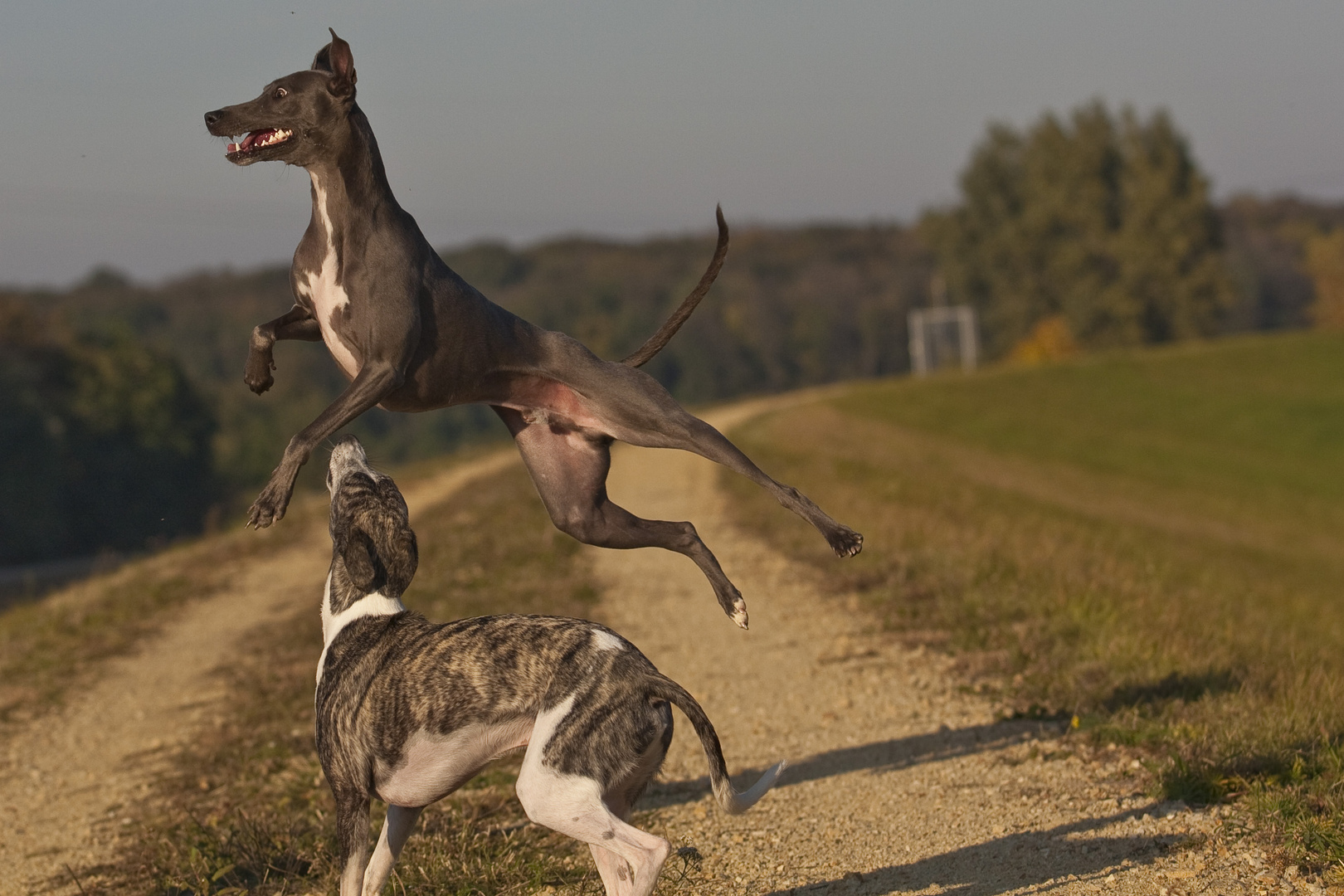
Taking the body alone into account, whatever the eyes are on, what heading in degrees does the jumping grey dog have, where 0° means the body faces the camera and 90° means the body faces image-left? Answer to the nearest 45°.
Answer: approximately 90°

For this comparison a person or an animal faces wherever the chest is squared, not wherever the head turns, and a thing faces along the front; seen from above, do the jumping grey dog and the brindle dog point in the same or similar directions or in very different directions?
same or similar directions

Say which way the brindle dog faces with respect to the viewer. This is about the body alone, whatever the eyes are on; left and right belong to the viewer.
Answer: facing to the left of the viewer
